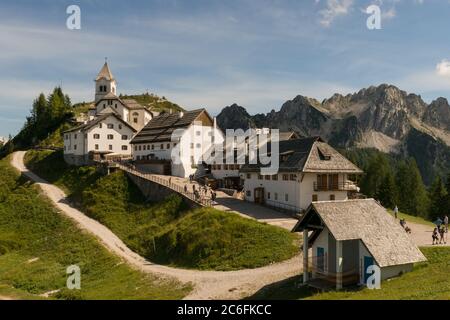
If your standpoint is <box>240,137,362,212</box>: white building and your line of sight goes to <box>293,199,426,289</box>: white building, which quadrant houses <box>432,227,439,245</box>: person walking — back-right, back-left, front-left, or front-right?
front-left

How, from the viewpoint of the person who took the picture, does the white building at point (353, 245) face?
facing the viewer and to the left of the viewer

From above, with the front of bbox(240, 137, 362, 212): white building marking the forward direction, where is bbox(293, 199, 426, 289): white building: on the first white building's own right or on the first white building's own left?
on the first white building's own left

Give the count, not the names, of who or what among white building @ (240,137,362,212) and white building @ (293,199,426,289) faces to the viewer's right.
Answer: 0

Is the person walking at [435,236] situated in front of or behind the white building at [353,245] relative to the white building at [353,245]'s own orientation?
behind

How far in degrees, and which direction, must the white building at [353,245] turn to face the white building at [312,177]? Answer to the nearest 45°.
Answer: approximately 135° to its right

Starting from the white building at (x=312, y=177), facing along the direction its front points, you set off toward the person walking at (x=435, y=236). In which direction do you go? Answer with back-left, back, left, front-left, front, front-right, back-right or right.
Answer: left

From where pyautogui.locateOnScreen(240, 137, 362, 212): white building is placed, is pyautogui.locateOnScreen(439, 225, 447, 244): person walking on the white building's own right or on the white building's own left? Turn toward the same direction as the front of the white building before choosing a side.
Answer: on the white building's own left

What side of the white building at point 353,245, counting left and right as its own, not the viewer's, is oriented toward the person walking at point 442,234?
back
